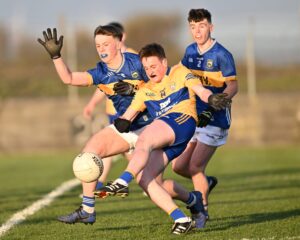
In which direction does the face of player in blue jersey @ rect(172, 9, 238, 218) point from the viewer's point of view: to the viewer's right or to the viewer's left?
to the viewer's left

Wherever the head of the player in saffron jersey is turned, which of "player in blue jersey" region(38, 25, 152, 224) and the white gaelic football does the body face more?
the white gaelic football

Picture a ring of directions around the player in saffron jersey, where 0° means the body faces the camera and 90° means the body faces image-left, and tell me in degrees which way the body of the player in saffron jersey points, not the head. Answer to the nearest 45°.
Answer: approximately 45°

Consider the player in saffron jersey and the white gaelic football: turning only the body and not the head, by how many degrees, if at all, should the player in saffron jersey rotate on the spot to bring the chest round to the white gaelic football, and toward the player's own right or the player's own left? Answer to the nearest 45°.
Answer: approximately 45° to the player's own right

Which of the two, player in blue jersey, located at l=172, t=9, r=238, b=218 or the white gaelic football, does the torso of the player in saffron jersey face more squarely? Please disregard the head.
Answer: the white gaelic football

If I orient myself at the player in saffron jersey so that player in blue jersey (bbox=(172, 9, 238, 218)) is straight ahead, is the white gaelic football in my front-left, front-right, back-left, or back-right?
back-left

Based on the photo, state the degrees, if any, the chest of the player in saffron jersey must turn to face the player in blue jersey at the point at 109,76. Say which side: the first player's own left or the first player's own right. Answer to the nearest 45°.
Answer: approximately 90° to the first player's own right
